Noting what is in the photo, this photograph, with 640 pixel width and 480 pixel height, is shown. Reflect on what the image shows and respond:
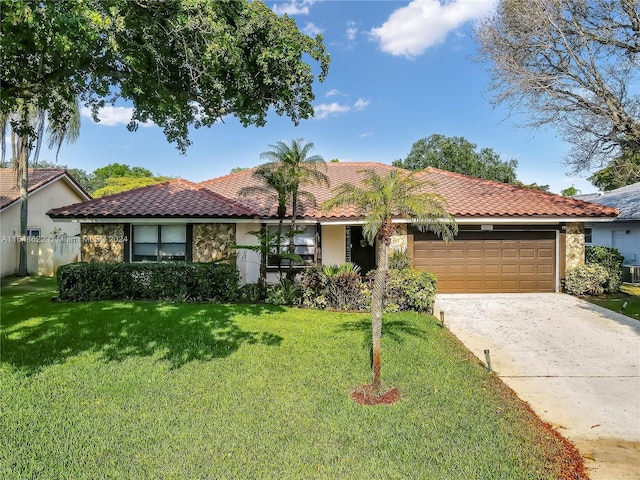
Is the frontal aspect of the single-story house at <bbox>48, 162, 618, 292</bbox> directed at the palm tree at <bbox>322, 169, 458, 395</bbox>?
yes

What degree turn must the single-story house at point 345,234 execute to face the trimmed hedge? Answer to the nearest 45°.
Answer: approximately 90° to its right

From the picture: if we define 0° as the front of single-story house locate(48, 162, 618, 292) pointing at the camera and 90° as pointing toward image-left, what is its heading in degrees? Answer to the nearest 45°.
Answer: approximately 0°

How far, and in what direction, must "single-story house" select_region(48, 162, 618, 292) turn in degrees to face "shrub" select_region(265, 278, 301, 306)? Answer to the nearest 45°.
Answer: approximately 45° to its right

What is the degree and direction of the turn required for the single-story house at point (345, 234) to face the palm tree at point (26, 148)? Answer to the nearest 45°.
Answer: approximately 90° to its right

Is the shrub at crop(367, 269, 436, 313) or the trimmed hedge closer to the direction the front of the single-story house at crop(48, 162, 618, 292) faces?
the shrub

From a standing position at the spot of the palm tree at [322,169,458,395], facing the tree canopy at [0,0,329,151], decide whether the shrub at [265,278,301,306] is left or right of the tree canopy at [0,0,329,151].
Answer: right

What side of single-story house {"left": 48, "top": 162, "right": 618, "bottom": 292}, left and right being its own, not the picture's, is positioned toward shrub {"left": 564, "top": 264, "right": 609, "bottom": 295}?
left

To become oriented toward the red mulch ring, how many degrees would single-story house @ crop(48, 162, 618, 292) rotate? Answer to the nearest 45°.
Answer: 0° — it already faces it

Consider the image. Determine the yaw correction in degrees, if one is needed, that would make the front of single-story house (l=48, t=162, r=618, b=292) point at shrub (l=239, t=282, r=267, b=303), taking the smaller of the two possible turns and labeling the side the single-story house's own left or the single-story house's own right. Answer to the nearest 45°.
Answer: approximately 45° to the single-story house's own right
